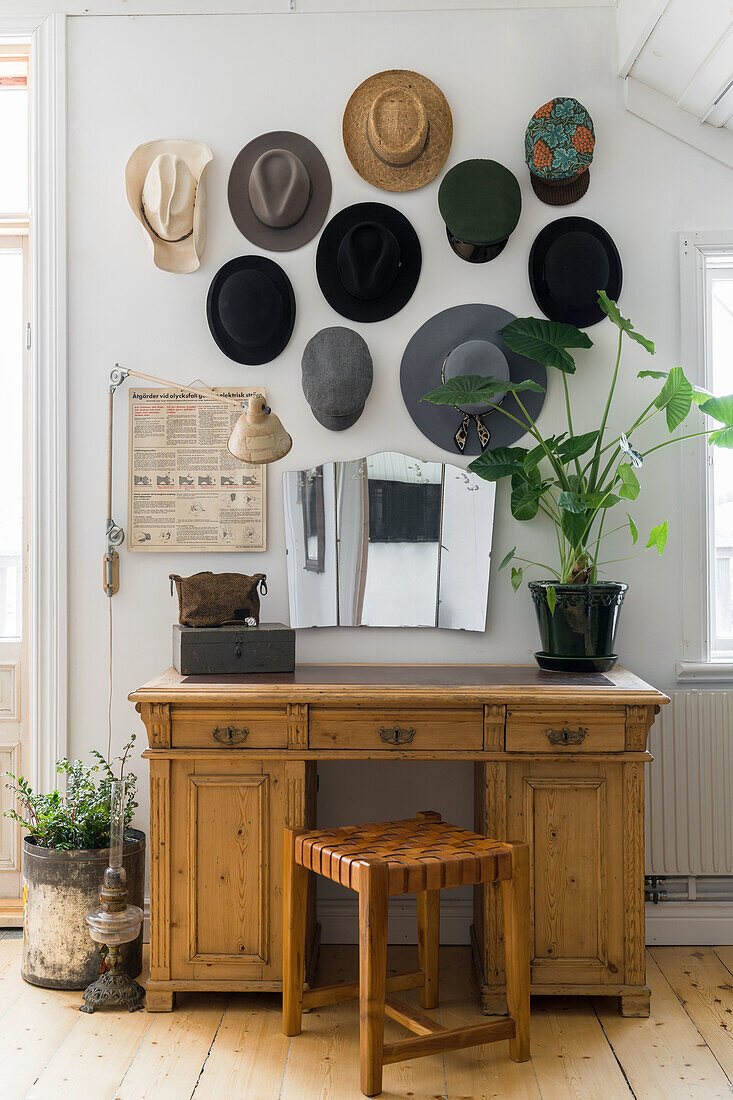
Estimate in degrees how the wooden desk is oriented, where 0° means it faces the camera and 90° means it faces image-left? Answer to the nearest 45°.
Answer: approximately 0°

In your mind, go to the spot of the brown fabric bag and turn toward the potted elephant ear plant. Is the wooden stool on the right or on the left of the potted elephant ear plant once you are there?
right

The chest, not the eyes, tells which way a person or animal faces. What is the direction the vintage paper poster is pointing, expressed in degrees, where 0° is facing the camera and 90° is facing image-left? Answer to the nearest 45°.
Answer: approximately 0°

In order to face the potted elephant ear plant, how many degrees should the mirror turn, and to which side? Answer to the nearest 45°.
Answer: approximately 90° to its left
